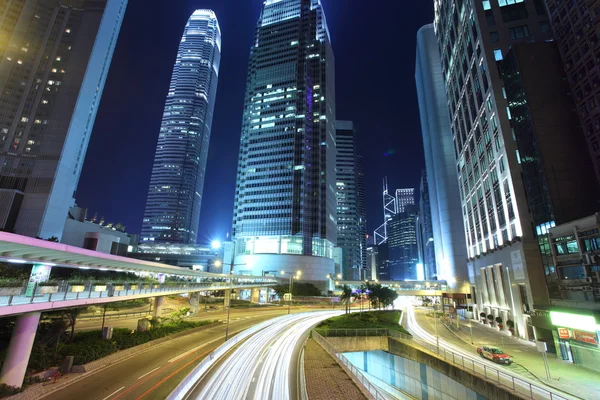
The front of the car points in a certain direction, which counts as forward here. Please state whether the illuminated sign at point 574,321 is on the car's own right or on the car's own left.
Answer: on the car's own left

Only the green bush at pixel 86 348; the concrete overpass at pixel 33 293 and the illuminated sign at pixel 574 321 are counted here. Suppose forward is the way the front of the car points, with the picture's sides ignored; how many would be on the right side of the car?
2

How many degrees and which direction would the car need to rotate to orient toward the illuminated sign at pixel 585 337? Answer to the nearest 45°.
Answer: approximately 90° to its left

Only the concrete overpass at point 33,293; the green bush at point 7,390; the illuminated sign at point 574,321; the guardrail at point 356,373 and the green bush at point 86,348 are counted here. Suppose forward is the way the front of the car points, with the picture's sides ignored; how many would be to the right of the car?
4

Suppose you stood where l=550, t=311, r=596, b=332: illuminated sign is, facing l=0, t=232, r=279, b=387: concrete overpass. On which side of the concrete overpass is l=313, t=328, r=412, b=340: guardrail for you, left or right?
right

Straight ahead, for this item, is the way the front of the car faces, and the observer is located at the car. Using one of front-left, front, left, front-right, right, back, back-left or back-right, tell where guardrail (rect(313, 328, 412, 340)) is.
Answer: back-right

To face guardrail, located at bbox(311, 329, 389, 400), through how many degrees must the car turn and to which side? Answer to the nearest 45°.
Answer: approximately 90° to its right

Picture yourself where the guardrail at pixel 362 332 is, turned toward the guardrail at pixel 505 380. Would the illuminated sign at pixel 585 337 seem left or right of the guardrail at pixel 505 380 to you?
left

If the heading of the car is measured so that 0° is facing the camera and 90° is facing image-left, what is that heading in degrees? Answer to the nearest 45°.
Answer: approximately 315°

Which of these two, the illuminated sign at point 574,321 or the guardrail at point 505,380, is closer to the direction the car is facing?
the guardrail
